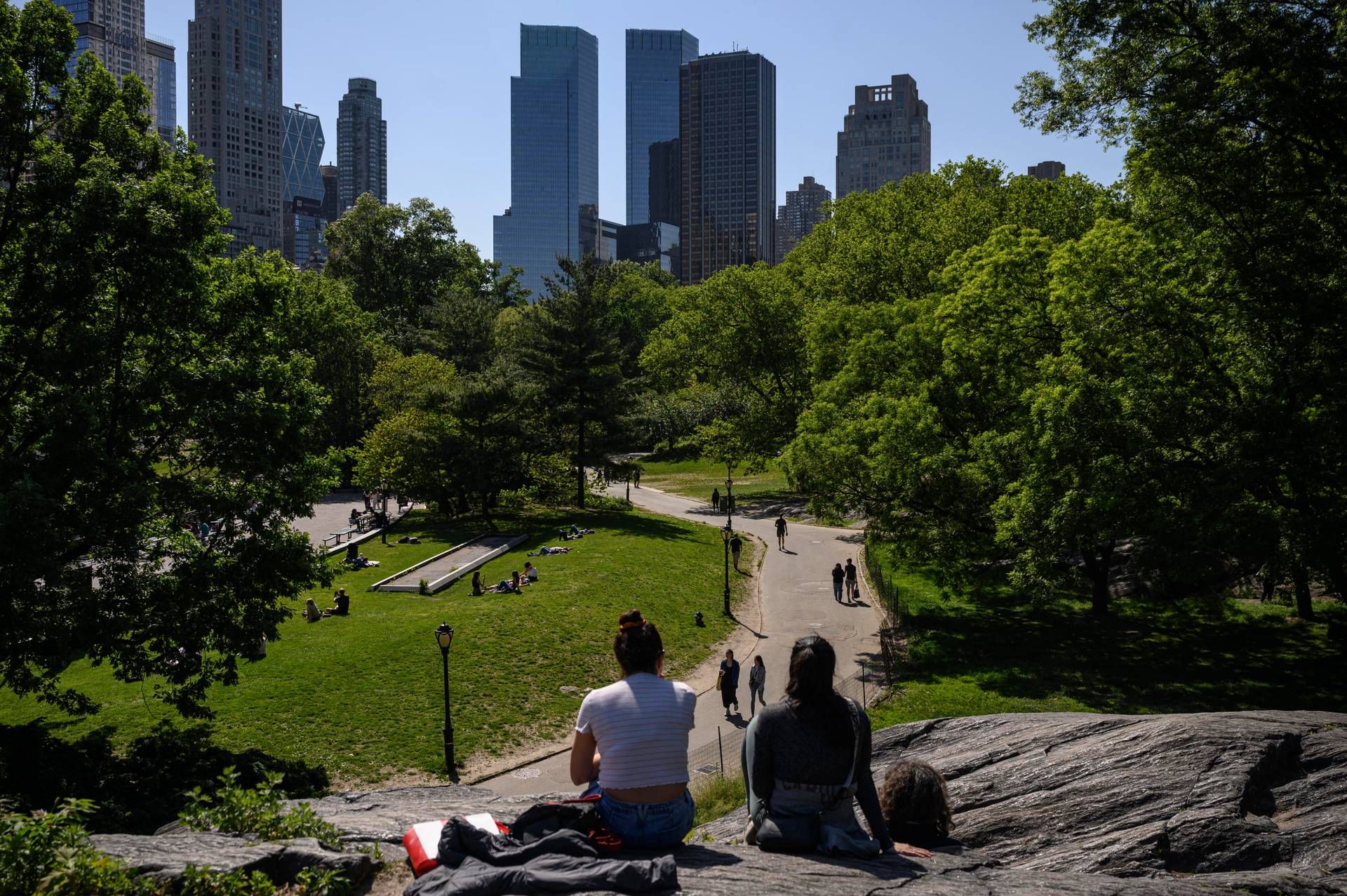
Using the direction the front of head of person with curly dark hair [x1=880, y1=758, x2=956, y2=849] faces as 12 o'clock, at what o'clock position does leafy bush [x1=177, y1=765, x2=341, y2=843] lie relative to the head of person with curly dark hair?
The leafy bush is roughly at 9 o'clock from the head of person with curly dark hair.

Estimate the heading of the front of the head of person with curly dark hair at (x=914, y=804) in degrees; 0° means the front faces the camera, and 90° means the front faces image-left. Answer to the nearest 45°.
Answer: approximately 180°

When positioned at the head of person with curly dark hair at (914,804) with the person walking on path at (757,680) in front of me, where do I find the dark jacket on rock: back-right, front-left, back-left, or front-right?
back-left

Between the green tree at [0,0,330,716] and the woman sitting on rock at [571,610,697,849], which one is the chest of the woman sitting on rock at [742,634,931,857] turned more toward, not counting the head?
the green tree

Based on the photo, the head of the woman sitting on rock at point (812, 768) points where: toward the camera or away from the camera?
away from the camera

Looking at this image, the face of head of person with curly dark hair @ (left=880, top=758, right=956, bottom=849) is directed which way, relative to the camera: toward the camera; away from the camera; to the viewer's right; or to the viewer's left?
away from the camera

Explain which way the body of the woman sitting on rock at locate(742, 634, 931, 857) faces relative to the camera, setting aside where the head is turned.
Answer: away from the camera

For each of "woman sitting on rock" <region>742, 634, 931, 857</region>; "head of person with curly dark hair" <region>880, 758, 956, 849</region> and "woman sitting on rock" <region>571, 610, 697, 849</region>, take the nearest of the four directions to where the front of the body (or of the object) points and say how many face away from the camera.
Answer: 3

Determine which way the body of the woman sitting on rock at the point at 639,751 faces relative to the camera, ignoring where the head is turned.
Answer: away from the camera

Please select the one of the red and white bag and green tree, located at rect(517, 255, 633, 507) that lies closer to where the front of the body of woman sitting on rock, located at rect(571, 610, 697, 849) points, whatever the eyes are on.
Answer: the green tree

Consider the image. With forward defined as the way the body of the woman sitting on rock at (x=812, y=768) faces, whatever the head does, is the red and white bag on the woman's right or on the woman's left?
on the woman's left

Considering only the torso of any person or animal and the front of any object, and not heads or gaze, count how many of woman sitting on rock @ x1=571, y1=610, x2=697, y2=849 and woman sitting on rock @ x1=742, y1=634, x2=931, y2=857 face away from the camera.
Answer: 2

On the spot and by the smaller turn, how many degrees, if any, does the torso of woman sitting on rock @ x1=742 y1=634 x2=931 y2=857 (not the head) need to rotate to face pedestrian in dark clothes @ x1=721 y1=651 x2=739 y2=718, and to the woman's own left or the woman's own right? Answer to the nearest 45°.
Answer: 0° — they already face them

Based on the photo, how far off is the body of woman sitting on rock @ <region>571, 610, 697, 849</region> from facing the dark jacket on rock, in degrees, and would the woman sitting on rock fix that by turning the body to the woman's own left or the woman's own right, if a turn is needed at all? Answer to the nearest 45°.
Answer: approximately 135° to the woman's own left

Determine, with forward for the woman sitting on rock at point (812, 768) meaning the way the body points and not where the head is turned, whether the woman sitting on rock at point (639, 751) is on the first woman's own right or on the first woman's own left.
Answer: on the first woman's own left

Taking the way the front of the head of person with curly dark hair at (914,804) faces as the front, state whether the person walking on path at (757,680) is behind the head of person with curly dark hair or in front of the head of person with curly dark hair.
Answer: in front
